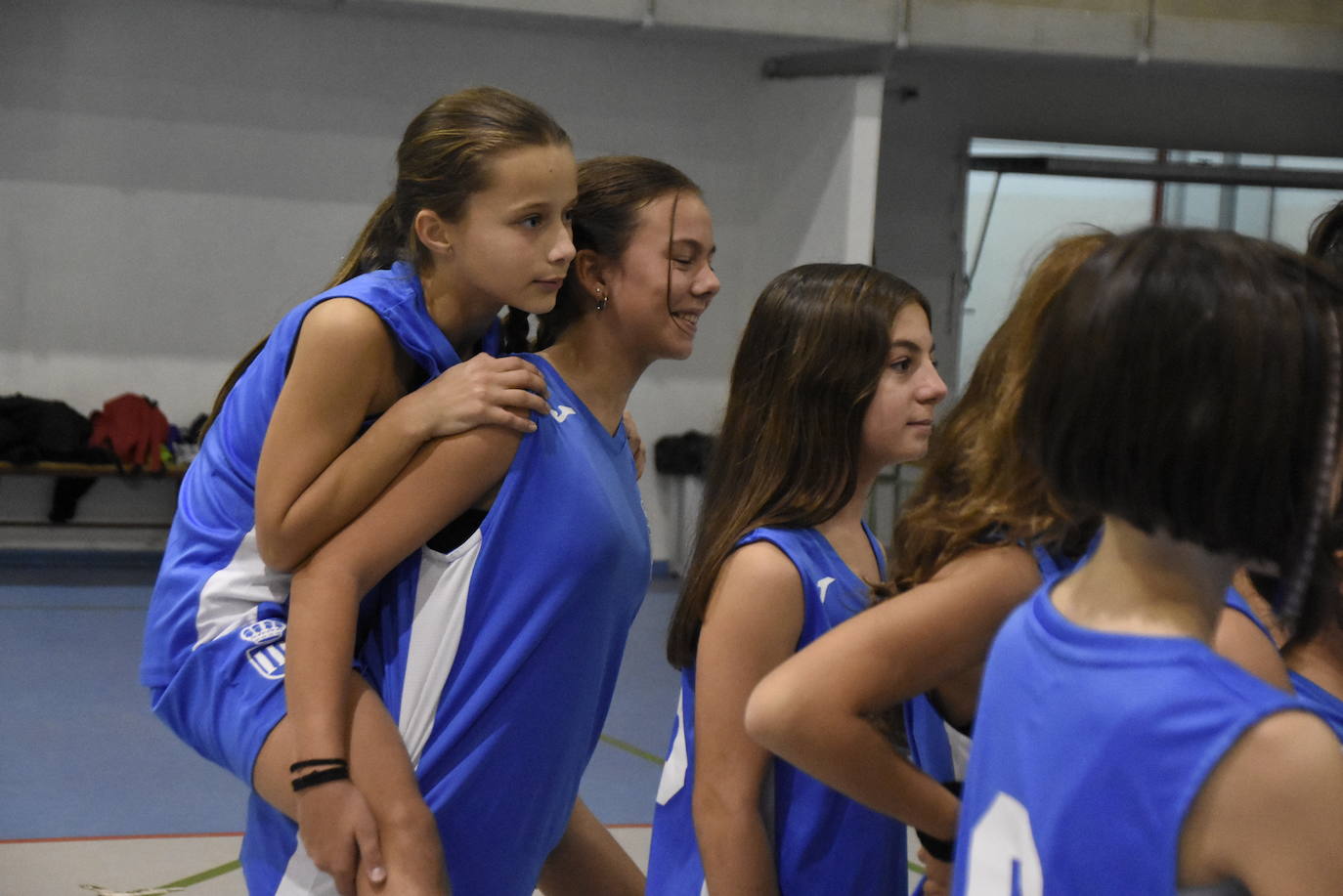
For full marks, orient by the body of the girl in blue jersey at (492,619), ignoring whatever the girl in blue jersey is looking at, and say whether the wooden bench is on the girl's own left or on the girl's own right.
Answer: on the girl's own left

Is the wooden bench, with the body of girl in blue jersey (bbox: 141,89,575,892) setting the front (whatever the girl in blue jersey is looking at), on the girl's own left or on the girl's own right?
on the girl's own left

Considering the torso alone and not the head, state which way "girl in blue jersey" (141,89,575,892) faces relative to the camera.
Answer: to the viewer's right

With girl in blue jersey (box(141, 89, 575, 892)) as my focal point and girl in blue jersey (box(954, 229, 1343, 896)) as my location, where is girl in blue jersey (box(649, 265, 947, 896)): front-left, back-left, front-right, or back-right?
front-right

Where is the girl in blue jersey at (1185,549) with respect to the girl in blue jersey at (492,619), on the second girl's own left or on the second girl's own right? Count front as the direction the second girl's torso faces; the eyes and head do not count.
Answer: on the second girl's own right

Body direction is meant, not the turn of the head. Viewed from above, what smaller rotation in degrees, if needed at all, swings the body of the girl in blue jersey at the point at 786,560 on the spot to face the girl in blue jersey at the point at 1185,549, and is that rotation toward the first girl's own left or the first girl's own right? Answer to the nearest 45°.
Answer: approximately 90° to the first girl's own right

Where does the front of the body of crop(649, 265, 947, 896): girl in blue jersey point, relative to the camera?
to the viewer's right

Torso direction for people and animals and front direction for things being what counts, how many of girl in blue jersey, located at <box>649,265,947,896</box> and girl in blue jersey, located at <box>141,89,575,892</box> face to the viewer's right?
2

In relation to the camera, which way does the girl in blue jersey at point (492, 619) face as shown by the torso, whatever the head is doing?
to the viewer's right

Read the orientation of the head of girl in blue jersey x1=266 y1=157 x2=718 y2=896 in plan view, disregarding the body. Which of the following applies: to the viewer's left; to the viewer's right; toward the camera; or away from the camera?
to the viewer's right

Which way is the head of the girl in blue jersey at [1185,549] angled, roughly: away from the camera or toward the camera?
away from the camera
